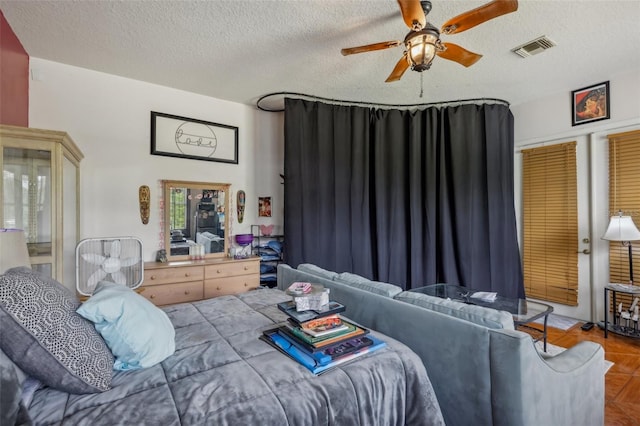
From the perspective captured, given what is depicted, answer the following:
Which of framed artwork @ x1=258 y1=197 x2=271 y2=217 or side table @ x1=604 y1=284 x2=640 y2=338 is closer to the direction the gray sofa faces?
the side table

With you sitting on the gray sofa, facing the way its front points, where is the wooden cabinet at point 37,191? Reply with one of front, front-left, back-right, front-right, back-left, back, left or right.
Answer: back-left

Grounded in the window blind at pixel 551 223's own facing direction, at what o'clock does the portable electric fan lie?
The portable electric fan is roughly at 12 o'clock from the window blind.

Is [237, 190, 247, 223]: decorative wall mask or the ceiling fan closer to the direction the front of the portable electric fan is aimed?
the ceiling fan

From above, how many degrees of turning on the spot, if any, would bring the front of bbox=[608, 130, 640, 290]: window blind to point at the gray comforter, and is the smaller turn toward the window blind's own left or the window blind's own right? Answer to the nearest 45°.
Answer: approximately 45° to the window blind's own left

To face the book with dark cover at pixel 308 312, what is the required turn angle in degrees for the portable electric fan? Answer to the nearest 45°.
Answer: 0° — it already faces it

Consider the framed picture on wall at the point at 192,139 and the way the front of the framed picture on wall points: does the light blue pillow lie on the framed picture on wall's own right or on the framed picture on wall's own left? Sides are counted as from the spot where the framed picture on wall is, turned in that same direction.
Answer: on the framed picture on wall's own right

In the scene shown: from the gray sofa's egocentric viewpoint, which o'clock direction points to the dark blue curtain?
The dark blue curtain is roughly at 10 o'clock from the gray sofa.

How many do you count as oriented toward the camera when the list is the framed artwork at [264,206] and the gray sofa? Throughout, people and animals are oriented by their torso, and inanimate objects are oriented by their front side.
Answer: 1

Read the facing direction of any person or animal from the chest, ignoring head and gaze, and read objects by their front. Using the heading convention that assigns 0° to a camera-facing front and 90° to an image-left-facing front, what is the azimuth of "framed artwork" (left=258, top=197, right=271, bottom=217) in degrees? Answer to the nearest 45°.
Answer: approximately 0°

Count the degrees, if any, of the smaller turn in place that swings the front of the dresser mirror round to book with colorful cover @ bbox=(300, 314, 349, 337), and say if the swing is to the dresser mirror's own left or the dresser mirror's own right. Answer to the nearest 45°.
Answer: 0° — it already faces it

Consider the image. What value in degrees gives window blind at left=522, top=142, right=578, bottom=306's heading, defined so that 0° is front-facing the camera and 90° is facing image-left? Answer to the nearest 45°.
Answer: approximately 45°

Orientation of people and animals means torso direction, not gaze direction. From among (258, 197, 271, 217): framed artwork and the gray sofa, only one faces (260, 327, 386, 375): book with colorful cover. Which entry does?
the framed artwork

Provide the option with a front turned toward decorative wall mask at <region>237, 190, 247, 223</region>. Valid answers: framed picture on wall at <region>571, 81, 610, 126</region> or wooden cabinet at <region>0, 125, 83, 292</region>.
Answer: the framed picture on wall
